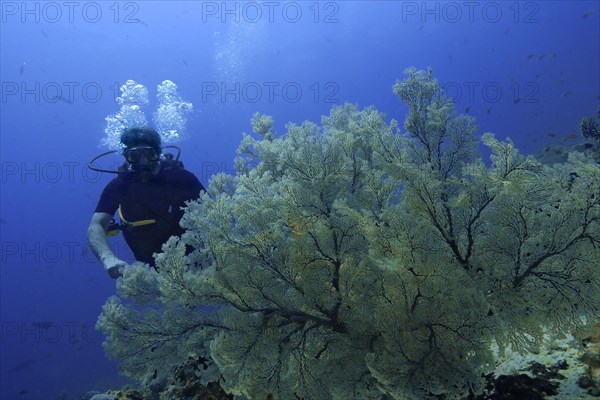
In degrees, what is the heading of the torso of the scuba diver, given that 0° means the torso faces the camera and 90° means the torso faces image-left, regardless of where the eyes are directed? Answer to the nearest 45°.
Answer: approximately 0°
